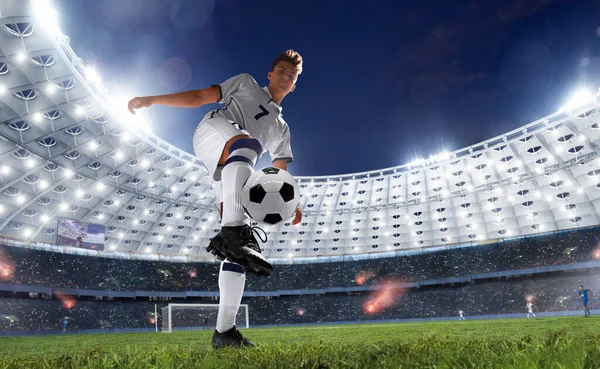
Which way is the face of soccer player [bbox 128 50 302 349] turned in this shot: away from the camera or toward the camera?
toward the camera

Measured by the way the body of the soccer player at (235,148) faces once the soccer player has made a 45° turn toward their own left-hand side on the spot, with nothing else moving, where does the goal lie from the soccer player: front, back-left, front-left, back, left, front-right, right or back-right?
left

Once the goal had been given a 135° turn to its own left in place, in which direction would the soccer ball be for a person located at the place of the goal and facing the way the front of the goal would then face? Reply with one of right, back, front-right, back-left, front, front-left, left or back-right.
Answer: back-right

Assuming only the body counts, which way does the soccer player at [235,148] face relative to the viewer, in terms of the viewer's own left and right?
facing the viewer and to the right of the viewer

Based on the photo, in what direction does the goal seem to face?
toward the camera
